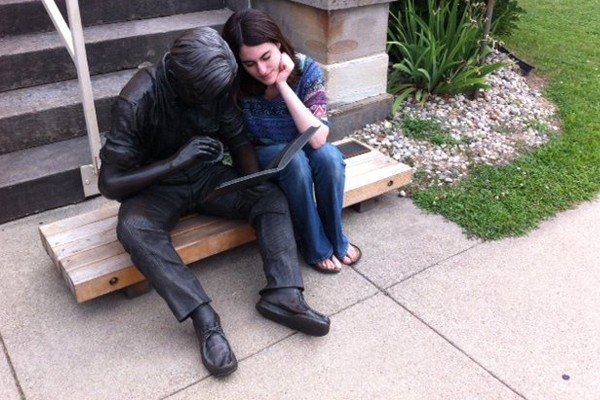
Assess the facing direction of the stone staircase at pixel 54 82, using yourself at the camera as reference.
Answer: facing the viewer and to the right of the viewer

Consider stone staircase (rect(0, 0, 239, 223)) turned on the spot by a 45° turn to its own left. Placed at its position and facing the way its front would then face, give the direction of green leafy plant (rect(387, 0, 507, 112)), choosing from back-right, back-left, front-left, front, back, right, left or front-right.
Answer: front
